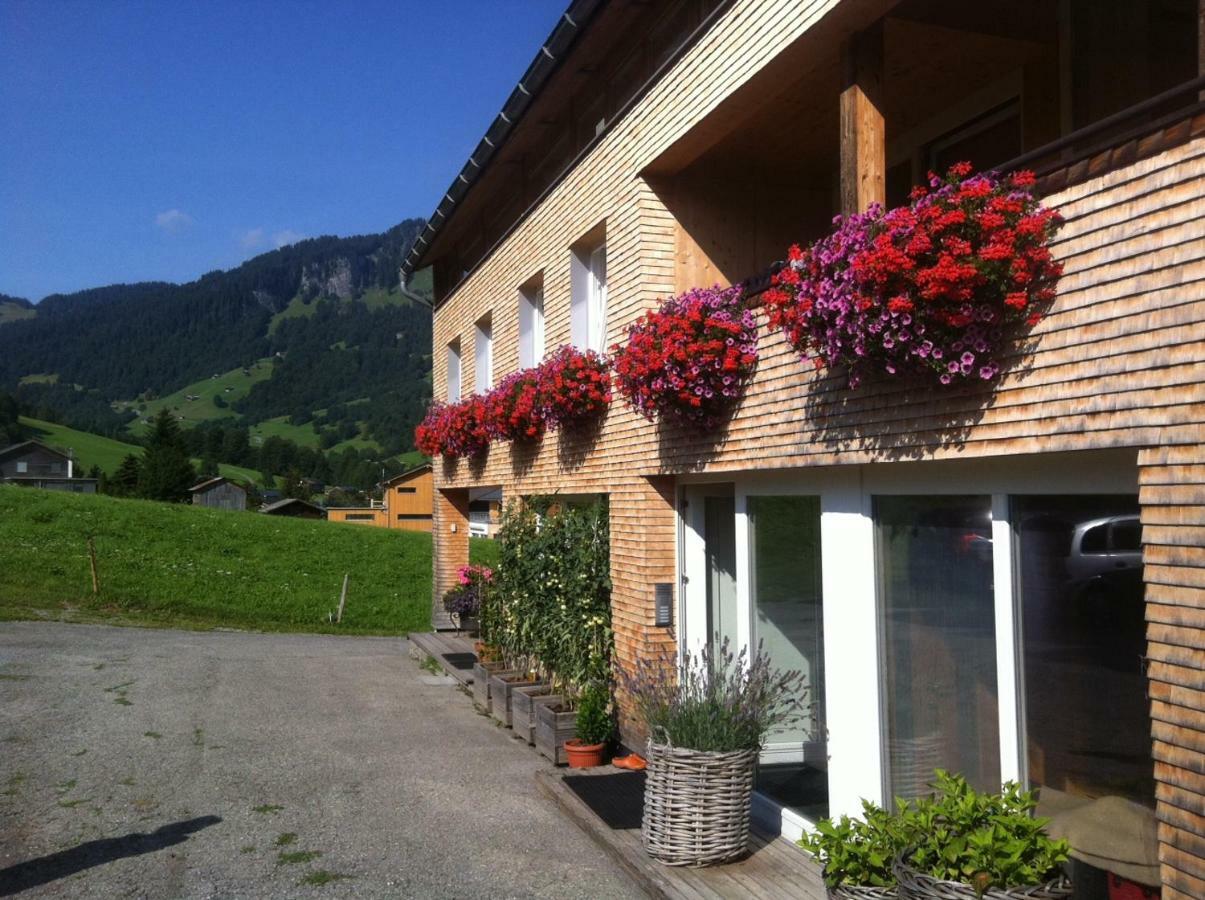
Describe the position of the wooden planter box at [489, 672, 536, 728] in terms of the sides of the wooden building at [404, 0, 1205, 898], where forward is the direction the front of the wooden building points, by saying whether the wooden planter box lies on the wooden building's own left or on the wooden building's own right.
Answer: on the wooden building's own right

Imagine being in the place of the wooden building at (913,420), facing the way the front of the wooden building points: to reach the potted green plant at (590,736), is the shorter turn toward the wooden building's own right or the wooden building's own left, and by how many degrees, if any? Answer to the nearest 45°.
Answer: approximately 90° to the wooden building's own right

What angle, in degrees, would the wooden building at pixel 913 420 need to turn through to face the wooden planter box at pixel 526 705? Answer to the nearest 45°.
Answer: approximately 90° to its right

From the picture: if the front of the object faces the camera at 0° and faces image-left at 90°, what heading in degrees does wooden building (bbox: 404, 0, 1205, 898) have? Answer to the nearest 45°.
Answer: approximately 45°

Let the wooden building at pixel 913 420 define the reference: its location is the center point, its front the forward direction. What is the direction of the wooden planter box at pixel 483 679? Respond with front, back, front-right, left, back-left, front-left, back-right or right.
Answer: right
